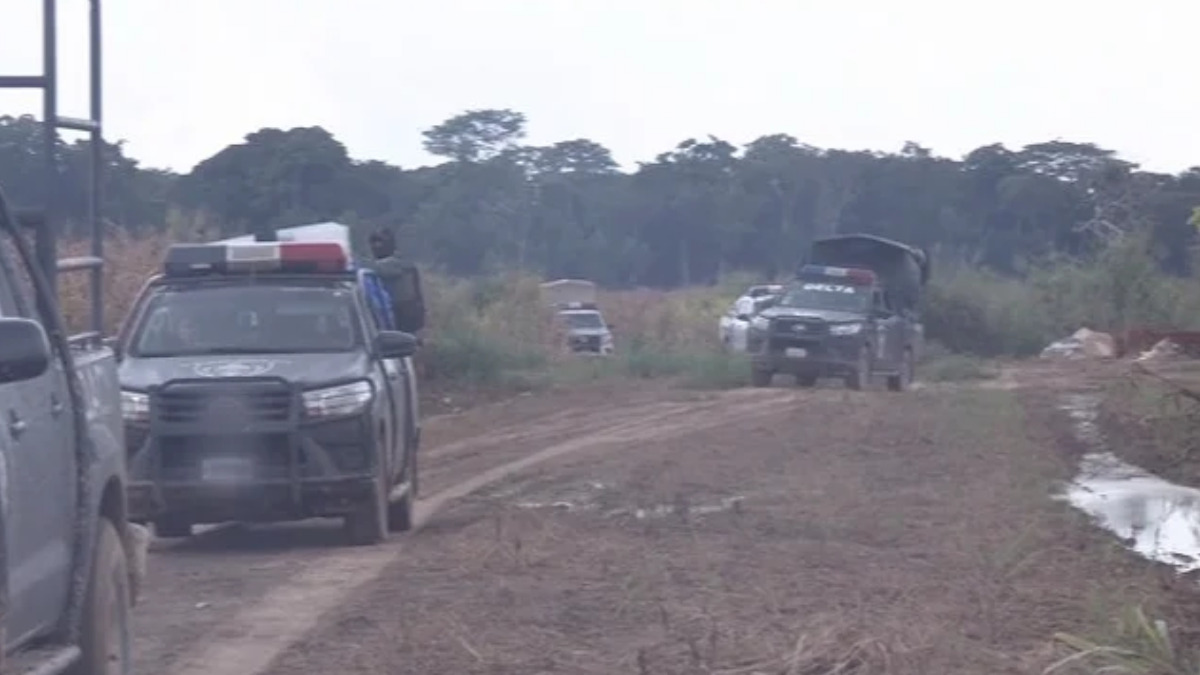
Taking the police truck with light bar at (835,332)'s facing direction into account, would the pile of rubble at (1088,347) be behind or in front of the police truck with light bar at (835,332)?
behind

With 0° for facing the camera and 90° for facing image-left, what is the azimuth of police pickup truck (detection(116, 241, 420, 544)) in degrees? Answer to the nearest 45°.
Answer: approximately 0°

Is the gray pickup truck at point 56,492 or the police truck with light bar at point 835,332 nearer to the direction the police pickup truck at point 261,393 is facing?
the gray pickup truck

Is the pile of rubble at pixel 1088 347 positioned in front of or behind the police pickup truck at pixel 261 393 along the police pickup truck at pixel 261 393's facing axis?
behind

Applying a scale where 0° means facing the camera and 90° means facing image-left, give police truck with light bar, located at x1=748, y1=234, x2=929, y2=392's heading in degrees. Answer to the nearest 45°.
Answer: approximately 45°

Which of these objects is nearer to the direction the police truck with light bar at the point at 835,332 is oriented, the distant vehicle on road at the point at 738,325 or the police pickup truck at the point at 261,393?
the police pickup truck

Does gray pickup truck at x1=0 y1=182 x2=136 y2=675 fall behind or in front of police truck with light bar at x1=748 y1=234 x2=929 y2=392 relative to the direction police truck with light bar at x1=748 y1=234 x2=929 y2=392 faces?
in front

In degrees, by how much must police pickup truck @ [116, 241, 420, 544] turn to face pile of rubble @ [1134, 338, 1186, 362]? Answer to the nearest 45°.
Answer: approximately 135° to its left

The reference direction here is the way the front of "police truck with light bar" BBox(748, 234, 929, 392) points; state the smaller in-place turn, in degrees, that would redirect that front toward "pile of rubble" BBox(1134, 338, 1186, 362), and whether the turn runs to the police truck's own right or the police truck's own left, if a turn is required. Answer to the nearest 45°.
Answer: approximately 135° to the police truck's own left

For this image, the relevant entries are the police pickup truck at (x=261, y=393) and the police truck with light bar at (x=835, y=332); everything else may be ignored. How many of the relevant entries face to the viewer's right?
0
